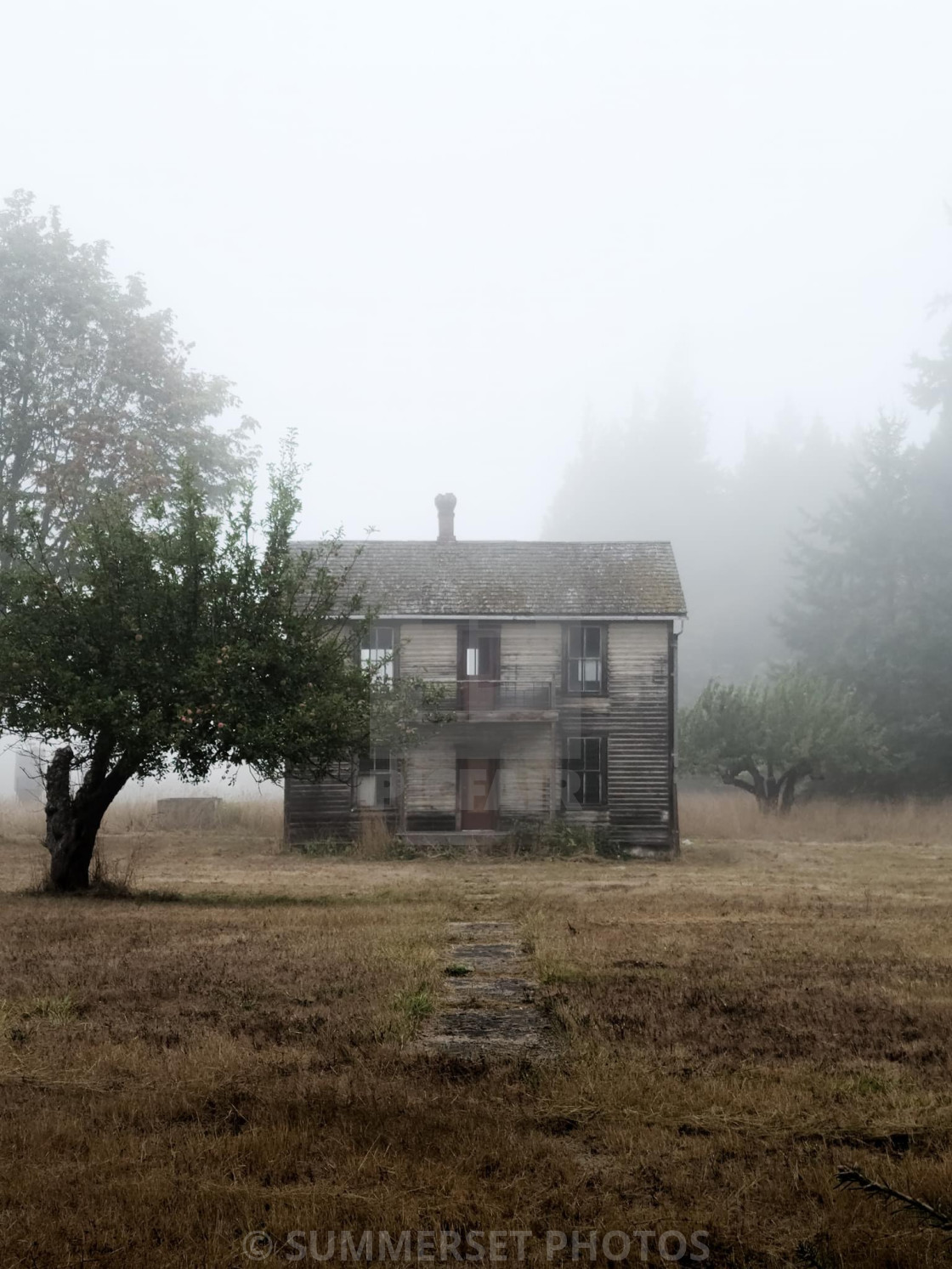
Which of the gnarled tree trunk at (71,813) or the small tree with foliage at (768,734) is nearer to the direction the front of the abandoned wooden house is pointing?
the gnarled tree trunk

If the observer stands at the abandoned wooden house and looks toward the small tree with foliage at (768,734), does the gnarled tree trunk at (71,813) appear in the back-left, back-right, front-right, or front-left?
back-right

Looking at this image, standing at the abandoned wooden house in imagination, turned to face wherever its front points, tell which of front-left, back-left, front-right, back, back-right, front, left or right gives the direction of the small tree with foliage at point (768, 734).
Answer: back-left

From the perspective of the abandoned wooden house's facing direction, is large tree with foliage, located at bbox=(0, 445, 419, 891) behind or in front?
in front

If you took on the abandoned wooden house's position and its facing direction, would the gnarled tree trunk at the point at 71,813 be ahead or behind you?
ahead

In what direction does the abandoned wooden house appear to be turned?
toward the camera
